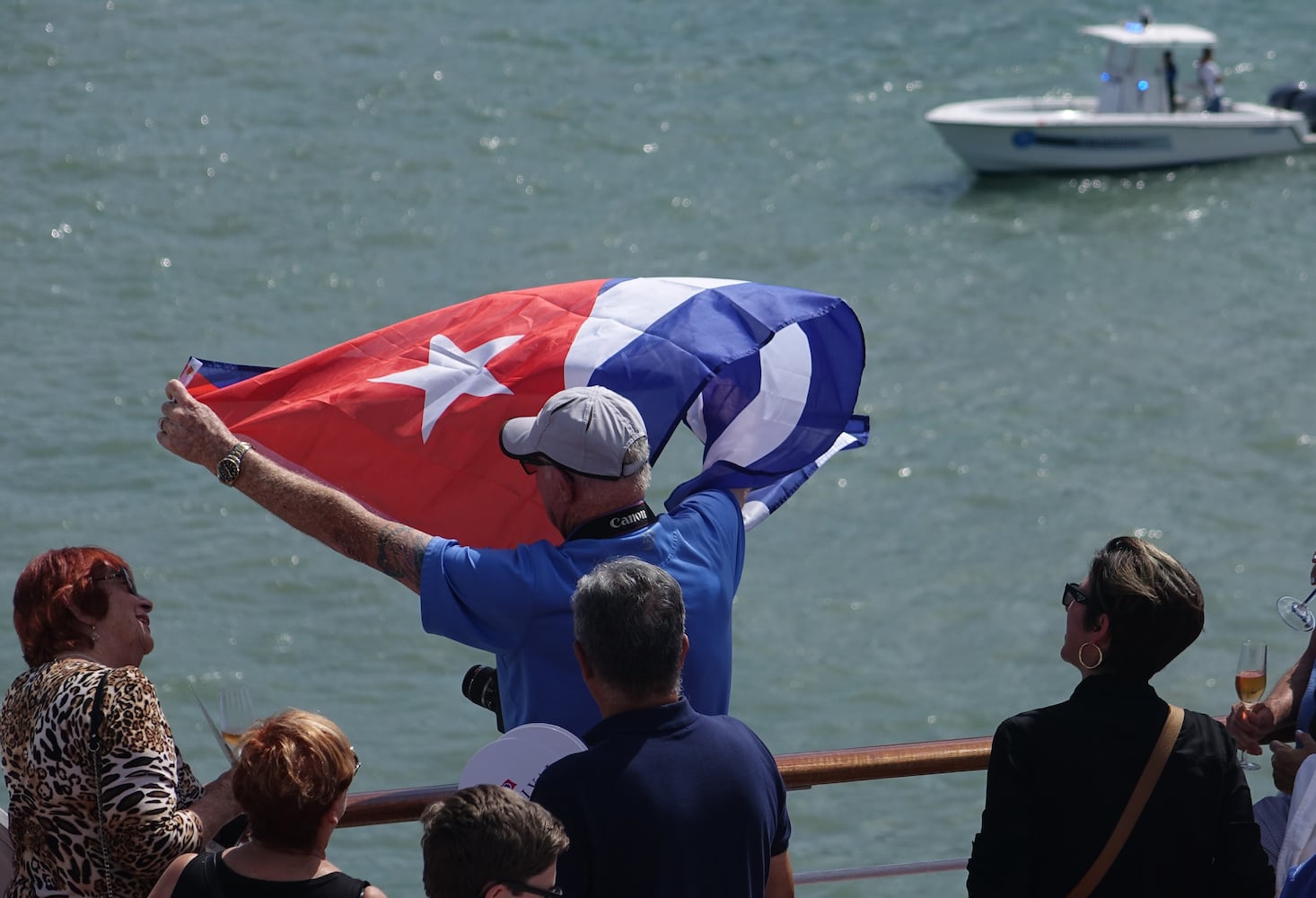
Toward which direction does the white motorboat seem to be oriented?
to the viewer's left

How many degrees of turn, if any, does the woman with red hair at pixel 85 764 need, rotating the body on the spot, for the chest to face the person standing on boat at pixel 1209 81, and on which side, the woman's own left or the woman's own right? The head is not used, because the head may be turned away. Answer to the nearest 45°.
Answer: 0° — they already face them

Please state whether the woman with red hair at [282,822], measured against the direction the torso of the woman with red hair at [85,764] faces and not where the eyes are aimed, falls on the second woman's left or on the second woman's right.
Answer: on the second woman's right

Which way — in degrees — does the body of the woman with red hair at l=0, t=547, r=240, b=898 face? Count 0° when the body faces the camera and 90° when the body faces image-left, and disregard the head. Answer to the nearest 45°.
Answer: approximately 225°

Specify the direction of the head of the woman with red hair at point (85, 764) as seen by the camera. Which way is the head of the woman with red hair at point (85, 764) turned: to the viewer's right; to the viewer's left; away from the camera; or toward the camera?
to the viewer's right

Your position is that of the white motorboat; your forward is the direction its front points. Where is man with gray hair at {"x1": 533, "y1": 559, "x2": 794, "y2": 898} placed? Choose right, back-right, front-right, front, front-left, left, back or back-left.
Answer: left

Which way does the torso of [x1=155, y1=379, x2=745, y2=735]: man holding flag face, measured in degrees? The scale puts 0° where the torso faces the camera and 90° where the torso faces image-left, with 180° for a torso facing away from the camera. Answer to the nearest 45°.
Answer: approximately 135°

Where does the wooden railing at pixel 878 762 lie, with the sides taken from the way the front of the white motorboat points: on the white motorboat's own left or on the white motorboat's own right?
on the white motorboat's own left

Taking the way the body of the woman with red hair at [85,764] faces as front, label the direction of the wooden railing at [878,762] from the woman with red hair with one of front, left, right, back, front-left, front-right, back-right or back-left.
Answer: front-right

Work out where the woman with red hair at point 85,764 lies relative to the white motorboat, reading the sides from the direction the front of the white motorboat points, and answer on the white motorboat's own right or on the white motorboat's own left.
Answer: on the white motorboat's own left

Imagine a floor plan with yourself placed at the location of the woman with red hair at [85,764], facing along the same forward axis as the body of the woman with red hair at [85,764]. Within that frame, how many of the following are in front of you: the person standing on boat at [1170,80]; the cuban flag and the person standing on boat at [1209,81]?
3
